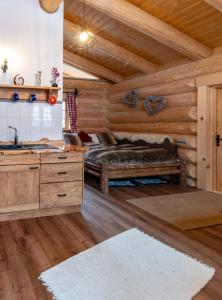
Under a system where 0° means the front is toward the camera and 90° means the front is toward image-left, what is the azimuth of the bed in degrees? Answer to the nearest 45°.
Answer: approximately 315°

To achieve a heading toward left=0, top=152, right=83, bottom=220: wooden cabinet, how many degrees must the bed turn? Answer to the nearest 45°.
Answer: approximately 90° to its right

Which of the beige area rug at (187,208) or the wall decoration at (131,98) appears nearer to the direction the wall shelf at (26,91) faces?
the beige area rug

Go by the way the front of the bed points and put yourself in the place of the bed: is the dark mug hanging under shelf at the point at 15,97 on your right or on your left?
on your right

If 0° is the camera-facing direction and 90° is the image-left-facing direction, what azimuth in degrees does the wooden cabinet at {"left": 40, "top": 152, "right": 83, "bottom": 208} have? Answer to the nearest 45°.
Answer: approximately 0°

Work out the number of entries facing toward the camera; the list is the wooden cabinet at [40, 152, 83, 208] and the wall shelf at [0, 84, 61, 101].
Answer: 2

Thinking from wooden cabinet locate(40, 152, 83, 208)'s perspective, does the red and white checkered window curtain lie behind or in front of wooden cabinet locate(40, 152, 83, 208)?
behind
